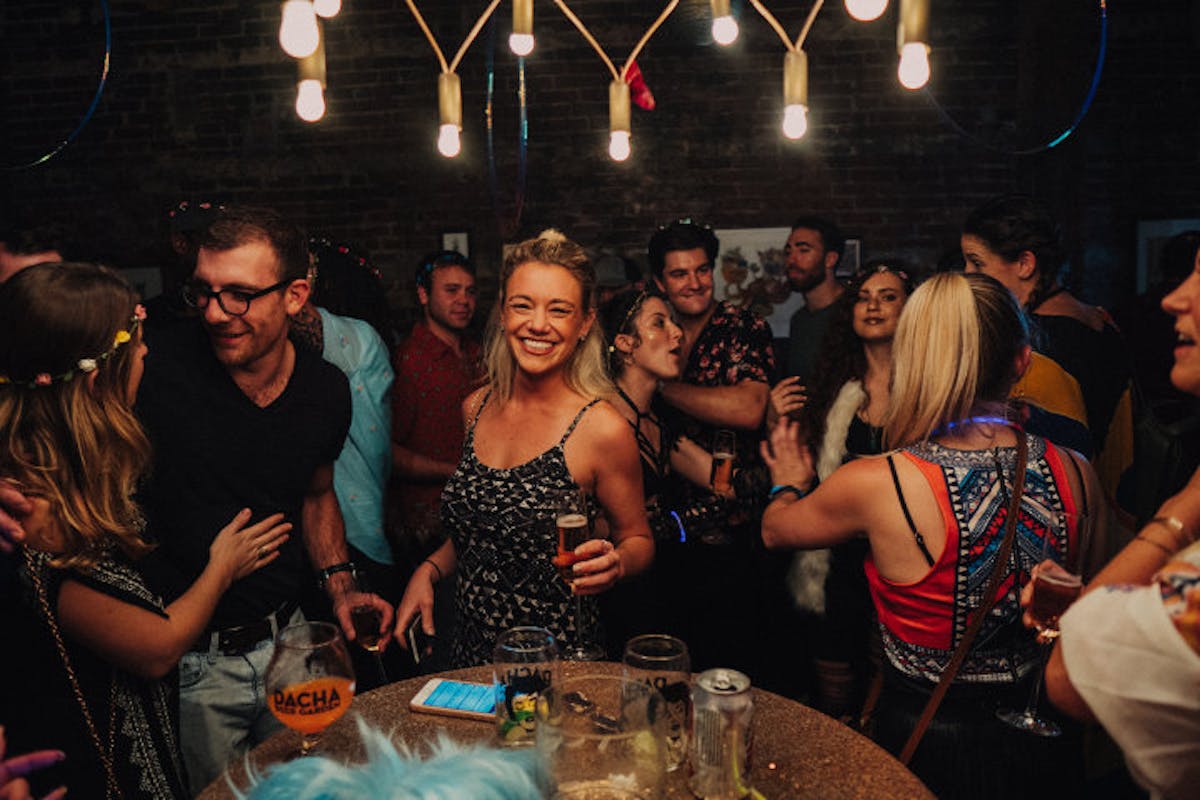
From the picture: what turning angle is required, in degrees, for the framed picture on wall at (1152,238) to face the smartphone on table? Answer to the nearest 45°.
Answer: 0° — it already faces it

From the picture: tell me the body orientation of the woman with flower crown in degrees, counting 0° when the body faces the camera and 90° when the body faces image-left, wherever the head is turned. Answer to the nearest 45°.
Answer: approximately 225°

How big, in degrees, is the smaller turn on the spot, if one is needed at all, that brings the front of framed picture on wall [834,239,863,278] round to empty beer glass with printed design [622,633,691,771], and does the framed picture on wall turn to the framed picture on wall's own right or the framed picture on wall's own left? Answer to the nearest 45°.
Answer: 0° — it already faces it

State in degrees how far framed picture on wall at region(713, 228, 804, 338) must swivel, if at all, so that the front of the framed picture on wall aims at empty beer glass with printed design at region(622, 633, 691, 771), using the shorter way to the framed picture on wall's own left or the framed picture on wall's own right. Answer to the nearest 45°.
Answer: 0° — it already faces it

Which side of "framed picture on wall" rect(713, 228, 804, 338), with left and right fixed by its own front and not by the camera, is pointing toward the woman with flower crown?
front

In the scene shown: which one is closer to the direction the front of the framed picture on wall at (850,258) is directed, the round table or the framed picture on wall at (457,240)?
the round table

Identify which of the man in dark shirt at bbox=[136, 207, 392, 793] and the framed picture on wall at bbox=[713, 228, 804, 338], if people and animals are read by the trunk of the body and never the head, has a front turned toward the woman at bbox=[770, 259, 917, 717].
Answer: the framed picture on wall

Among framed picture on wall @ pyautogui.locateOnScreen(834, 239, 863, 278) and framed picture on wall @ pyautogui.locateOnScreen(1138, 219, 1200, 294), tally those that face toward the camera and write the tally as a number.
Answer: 2

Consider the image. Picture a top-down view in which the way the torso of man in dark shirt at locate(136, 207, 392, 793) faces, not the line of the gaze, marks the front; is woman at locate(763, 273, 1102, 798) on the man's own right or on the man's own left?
on the man's own left

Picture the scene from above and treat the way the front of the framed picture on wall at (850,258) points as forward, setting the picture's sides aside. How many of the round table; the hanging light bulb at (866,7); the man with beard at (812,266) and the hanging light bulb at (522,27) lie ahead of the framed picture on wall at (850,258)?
4

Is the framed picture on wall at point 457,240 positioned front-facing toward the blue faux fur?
yes

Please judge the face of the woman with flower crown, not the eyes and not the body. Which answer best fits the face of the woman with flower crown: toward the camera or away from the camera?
away from the camera
